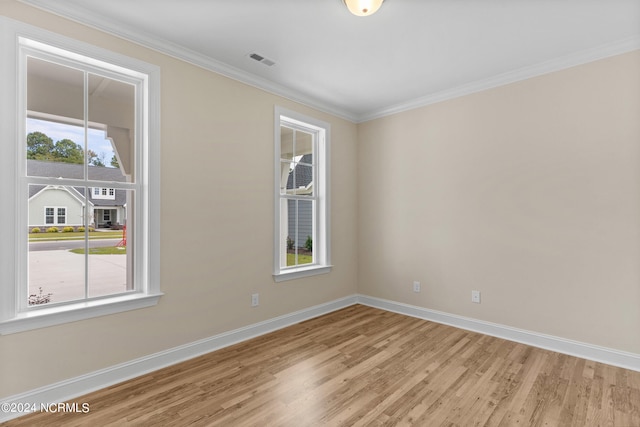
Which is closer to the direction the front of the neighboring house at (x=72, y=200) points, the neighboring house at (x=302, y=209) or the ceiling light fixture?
the ceiling light fixture

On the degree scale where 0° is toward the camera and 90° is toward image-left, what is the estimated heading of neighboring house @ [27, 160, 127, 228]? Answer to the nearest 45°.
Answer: approximately 0°

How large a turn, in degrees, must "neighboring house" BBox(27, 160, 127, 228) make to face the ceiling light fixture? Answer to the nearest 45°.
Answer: approximately 45° to its left
